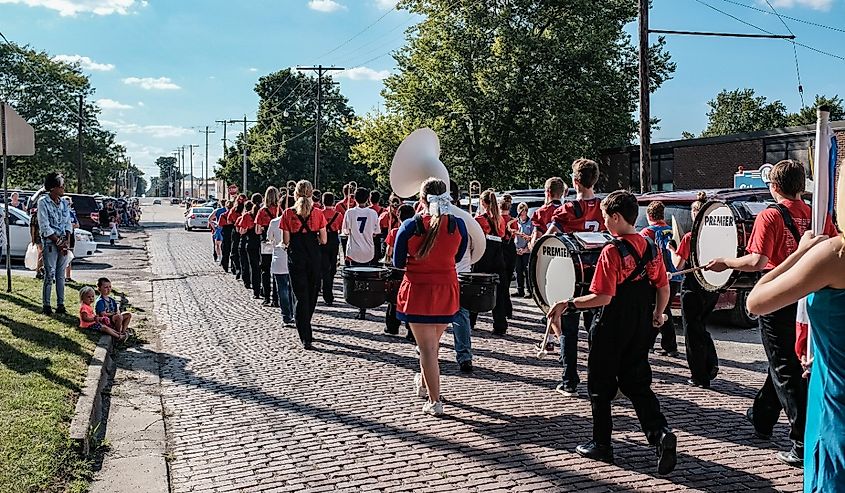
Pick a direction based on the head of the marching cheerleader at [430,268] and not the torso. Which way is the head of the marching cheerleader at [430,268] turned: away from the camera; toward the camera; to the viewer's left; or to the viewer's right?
away from the camera

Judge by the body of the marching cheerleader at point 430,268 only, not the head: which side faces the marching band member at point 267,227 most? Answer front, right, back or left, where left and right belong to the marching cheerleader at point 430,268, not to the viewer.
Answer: front

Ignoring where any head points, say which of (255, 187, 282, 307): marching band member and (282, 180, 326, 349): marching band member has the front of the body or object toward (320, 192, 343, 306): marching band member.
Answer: (282, 180, 326, 349): marching band member

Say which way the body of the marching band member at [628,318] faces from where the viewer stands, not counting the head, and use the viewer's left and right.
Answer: facing away from the viewer and to the left of the viewer

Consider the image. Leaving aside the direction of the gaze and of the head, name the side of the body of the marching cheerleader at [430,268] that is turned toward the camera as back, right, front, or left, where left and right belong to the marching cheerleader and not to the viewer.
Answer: back

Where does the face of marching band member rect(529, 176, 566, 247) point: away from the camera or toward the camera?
away from the camera

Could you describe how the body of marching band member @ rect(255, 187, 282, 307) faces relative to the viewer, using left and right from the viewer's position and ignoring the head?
facing away from the viewer

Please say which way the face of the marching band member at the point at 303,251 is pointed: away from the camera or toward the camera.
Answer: away from the camera

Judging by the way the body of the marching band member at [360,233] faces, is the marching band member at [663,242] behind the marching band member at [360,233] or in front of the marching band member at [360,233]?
behind

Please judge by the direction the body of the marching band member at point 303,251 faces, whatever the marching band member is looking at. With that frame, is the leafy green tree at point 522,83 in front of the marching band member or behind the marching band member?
in front

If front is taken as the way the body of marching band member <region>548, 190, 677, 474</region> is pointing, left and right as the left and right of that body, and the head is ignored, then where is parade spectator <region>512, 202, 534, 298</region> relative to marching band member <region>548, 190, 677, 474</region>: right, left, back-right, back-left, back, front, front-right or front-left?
front-right

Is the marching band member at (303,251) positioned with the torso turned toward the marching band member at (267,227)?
yes

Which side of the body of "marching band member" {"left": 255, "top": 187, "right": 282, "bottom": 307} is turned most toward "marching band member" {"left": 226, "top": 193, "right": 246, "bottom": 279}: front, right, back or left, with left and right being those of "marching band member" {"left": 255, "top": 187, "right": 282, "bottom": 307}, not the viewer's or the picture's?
front

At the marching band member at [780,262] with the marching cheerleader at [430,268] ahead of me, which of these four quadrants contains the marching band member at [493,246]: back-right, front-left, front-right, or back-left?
front-right

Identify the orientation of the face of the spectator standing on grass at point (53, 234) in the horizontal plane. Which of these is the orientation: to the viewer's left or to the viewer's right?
to the viewer's right
